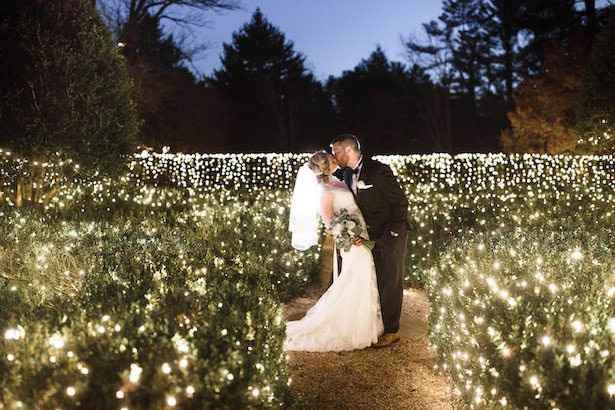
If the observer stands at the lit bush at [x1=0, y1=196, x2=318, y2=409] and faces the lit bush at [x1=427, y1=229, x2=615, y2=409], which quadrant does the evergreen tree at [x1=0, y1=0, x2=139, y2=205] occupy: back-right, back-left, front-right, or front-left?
back-left

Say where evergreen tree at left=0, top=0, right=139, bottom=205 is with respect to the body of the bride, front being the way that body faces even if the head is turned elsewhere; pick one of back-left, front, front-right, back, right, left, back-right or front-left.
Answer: back-left

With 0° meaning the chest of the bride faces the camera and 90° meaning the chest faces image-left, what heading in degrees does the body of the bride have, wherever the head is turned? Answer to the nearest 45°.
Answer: approximately 270°

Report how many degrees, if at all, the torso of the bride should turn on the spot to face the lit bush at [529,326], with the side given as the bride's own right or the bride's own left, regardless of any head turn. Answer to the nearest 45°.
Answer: approximately 45° to the bride's own right

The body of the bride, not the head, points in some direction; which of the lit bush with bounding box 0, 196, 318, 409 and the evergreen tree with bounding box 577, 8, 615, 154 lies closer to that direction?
the evergreen tree

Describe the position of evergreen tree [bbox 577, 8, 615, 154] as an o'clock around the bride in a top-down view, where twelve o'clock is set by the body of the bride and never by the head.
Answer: The evergreen tree is roughly at 10 o'clock from the bride.

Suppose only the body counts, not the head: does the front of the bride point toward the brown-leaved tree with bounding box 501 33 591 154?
no

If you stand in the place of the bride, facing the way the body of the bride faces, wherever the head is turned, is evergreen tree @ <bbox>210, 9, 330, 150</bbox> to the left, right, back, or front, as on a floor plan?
left
